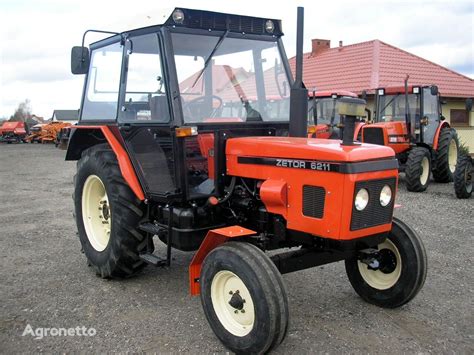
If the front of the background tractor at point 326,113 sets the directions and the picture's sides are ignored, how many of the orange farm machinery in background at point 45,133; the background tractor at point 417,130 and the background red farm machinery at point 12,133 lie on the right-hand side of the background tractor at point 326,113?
2

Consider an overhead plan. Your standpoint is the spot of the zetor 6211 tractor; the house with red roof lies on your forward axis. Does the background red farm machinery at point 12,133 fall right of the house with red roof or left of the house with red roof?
left

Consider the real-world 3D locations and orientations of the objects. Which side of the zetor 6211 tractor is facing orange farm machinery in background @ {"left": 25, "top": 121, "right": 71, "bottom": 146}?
back

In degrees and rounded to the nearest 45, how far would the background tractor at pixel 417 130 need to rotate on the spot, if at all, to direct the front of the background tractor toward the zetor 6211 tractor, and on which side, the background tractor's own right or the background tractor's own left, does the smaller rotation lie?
approximately 45° to the background tractor's own left

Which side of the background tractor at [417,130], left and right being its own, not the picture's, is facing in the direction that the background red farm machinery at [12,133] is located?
right

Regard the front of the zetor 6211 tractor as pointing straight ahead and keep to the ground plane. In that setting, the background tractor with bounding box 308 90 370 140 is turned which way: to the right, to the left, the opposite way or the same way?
to the right

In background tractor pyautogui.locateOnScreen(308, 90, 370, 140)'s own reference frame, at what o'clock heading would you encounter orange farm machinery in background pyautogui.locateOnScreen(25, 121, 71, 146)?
The orange farm machinery in background is roughly at 3 o'clock from the background tractor.

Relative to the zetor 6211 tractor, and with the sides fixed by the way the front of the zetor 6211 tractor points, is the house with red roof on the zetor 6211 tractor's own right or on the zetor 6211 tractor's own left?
on the zetor 6211 tractor's own left

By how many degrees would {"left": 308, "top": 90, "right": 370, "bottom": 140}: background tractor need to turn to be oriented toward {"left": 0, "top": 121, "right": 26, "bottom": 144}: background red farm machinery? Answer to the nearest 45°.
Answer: approximately 90° to its right

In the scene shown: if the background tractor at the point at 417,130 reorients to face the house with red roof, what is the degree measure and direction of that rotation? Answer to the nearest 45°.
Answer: approximately 135° to its right

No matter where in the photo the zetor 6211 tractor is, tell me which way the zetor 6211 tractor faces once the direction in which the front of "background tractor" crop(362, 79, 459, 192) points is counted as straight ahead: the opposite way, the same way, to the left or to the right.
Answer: to the left

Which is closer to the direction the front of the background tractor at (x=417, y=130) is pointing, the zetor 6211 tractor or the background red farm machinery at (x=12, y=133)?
the zetor 6211 tractor
